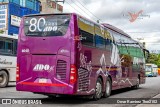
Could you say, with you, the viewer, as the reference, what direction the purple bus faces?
facing away from the viewer and to the right of the viewer

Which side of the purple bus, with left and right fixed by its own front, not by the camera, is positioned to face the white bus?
left
